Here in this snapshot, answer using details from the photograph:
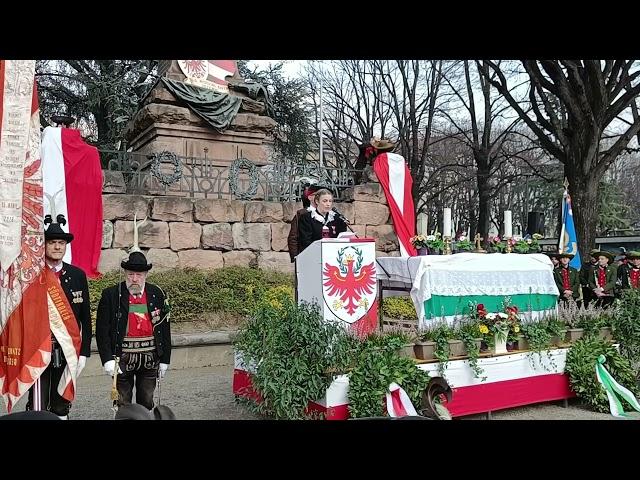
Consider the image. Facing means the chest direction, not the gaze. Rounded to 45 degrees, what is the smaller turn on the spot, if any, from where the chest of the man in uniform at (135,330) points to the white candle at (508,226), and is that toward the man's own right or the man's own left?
approximately 90° to the man's own left

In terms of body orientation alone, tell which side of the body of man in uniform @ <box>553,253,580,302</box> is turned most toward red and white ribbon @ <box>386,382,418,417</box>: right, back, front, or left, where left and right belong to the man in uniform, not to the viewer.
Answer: front

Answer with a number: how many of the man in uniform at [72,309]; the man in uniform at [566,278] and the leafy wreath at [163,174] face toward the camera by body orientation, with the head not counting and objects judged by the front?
3

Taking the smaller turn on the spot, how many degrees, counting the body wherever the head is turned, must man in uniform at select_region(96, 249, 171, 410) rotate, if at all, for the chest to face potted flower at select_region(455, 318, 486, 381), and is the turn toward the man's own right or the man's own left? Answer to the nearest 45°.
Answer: approximately 90° to the man's own left

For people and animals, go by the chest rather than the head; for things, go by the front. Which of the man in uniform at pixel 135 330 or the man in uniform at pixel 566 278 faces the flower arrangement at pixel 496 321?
the man in uniform at pixel 566 278

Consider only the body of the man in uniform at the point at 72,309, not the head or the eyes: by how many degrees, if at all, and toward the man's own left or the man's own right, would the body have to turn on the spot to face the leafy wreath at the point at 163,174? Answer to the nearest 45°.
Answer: approximately 180°

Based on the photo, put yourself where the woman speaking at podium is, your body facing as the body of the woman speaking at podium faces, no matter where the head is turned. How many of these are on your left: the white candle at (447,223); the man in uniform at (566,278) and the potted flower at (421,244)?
3

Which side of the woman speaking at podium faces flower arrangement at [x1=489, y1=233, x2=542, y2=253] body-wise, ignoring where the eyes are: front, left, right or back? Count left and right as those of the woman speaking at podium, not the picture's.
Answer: left
